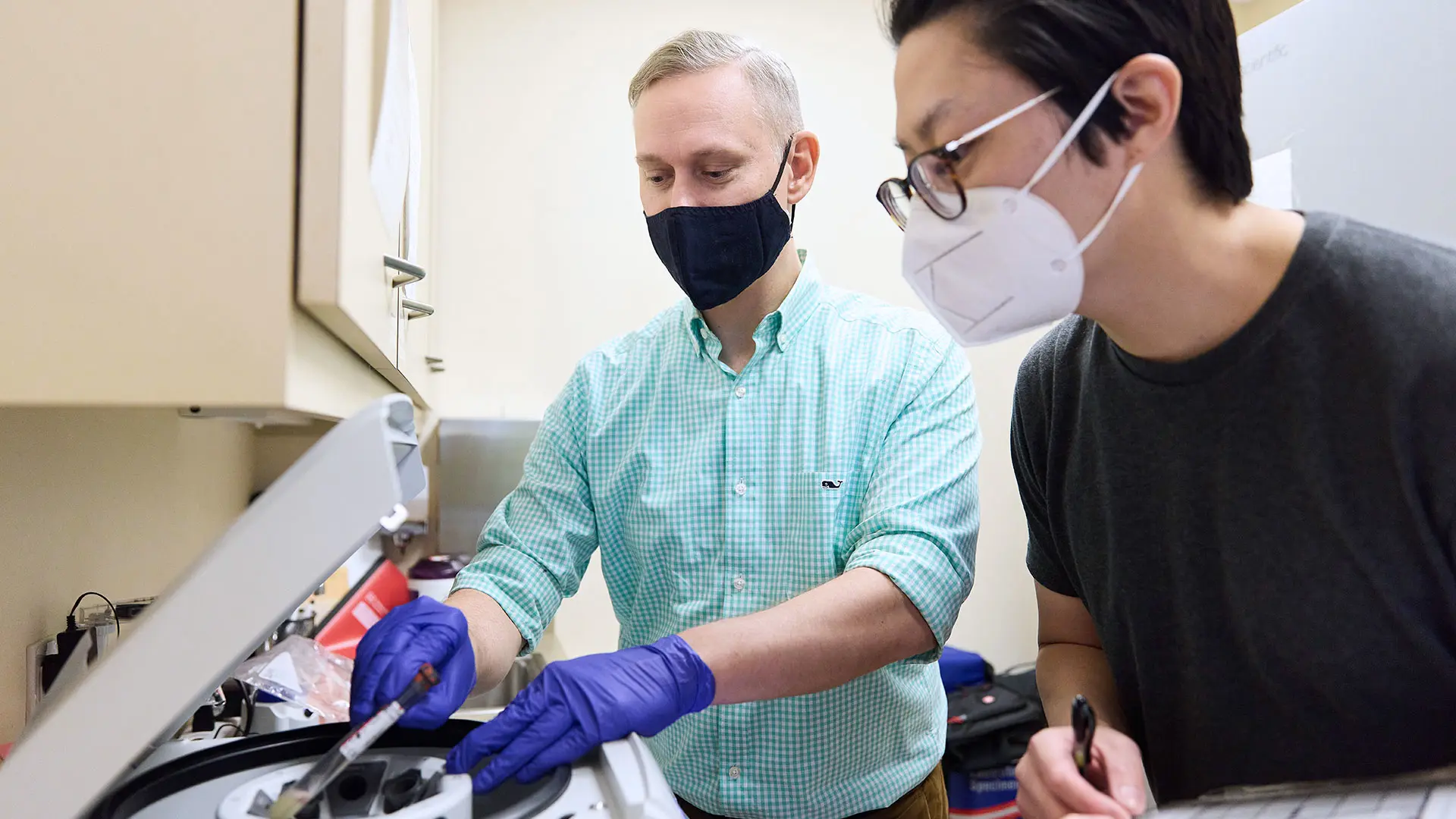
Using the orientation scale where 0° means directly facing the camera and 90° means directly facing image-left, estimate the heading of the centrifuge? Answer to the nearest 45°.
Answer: approximately 270°

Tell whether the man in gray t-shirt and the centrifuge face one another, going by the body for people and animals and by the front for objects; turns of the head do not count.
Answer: yes

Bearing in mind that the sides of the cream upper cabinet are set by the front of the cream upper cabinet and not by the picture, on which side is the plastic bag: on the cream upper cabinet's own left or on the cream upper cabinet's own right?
on the cream upper cabinet's own left

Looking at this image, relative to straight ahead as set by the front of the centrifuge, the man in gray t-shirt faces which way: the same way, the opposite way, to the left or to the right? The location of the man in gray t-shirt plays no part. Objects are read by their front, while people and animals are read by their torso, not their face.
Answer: the opposite way

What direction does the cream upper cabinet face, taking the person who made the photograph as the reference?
facing to the right of the viewer

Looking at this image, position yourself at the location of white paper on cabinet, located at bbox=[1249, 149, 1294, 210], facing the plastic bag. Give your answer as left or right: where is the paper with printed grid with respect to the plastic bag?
left

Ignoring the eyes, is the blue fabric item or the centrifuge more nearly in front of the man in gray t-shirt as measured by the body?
the centrifuge

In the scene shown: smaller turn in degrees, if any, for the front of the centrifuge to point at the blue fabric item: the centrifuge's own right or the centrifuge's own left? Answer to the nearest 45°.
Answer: approximately 45° to the centrifuge's own left
